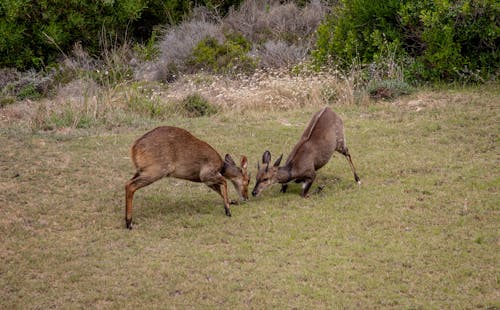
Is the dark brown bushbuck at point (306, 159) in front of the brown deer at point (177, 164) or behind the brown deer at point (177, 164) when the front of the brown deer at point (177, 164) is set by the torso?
in front

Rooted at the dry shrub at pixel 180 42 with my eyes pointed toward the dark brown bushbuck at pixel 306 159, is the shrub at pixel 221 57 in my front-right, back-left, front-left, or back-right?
front-left

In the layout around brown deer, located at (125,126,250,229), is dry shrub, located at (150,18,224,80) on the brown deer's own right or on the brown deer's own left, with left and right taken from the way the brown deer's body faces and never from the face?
on the brown deer's own left

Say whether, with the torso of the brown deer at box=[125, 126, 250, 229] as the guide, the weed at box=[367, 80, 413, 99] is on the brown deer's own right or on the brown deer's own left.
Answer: on the brown deer's own left

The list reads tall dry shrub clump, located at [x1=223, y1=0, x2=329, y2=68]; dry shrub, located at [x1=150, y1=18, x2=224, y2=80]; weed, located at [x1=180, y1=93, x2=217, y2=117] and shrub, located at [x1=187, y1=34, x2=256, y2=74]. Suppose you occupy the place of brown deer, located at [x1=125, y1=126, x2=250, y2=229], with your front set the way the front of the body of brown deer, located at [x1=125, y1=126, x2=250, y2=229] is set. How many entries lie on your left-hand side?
4

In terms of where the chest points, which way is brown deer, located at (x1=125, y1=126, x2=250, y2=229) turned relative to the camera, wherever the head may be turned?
to the viewer's right

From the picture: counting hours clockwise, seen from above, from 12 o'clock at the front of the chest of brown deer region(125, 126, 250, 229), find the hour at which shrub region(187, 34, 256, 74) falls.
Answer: The shrub is roughly at 9 o'clock from the brown deer.

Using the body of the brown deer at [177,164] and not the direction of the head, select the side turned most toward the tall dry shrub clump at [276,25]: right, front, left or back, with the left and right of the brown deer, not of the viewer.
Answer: left

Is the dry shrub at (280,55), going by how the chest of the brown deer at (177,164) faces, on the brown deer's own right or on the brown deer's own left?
on the brown deer's own left
